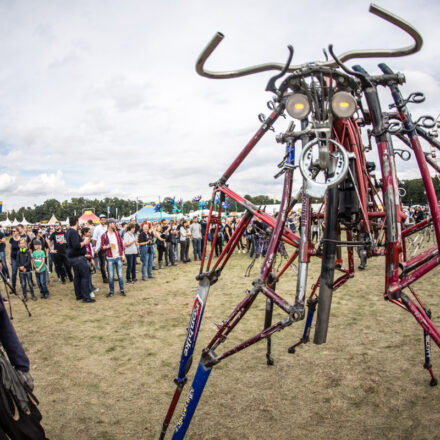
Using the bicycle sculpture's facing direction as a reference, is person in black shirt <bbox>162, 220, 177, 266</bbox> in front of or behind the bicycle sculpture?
behind

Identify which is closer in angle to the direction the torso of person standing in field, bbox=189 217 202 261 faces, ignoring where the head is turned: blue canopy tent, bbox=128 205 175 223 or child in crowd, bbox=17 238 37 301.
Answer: the child in crowd
